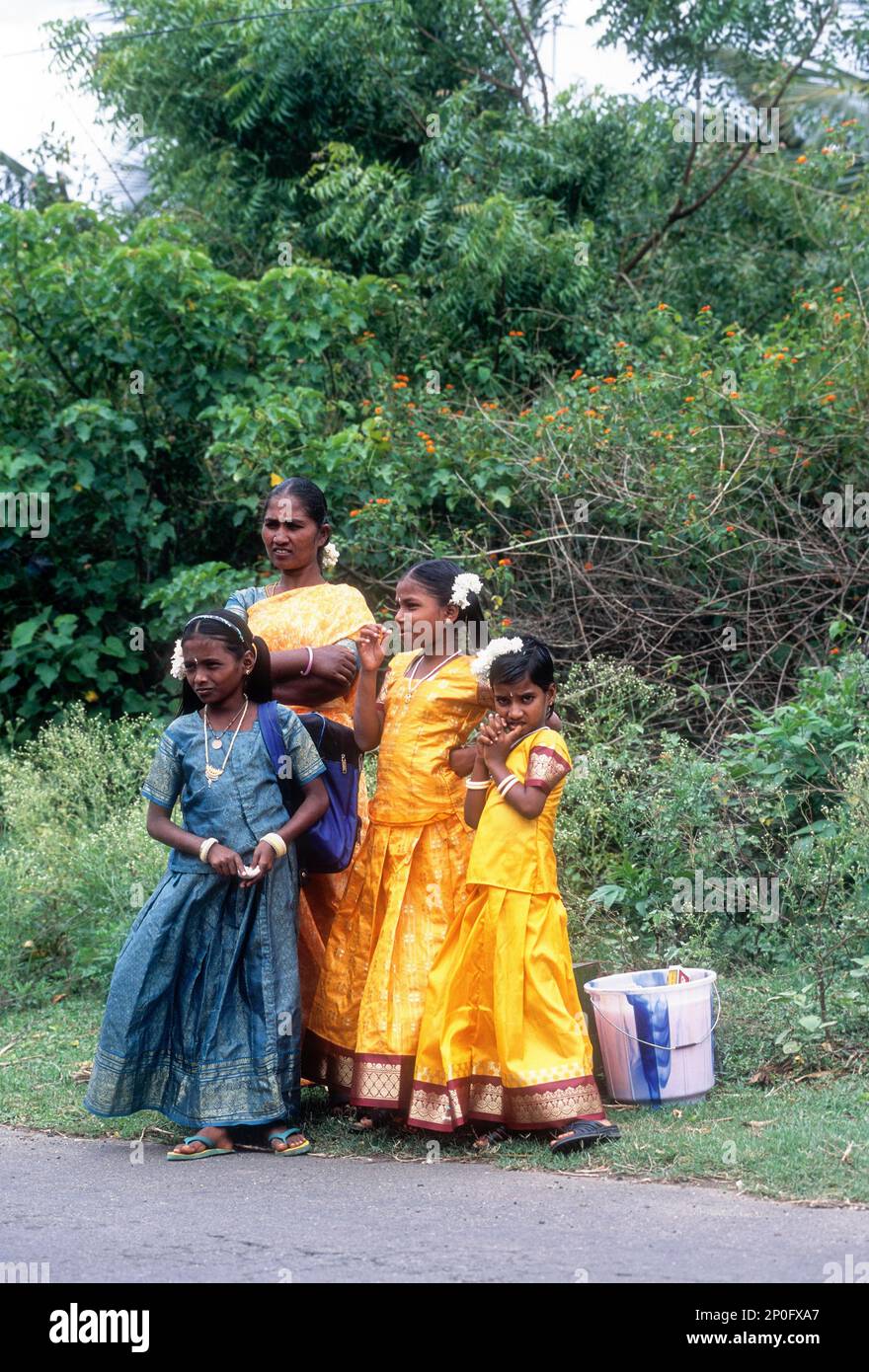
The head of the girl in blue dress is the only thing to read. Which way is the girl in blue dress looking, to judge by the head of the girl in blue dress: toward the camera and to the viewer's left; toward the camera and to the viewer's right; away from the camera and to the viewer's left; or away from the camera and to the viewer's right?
toward the camera and to the viewer's left

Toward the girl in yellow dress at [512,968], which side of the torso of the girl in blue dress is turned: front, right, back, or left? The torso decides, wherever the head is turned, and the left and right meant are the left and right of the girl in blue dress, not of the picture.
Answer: left

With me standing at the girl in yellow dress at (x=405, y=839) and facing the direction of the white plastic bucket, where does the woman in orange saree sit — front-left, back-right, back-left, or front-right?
back-left

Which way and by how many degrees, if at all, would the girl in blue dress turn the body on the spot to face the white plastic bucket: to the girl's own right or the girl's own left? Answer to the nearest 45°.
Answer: approximately 90° to the girl's own left

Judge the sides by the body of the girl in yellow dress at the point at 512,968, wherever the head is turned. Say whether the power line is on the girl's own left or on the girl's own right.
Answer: on the girl's own right

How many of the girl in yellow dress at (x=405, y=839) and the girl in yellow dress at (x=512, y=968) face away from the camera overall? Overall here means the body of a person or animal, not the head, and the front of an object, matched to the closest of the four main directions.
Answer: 0

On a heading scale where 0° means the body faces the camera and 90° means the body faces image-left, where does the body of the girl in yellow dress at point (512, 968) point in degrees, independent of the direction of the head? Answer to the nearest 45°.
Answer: approximately 45°

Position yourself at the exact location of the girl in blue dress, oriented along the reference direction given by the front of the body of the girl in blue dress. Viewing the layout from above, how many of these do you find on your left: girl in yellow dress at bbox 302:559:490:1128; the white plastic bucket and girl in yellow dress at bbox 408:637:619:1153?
3
